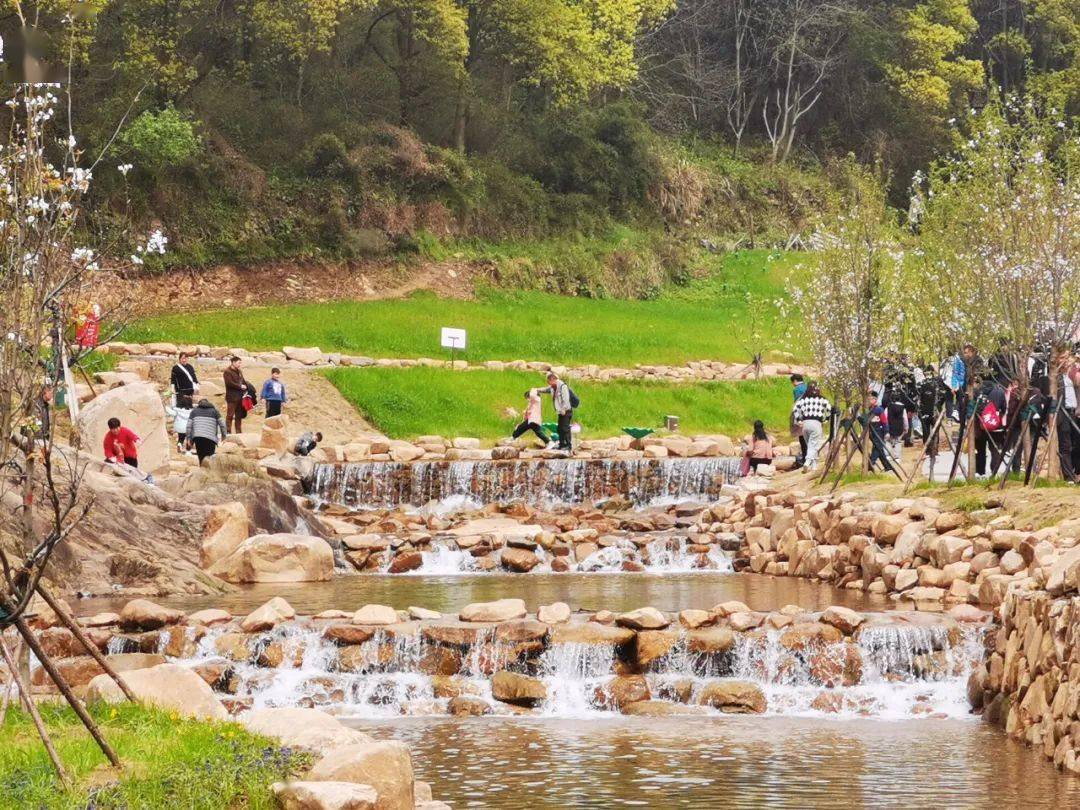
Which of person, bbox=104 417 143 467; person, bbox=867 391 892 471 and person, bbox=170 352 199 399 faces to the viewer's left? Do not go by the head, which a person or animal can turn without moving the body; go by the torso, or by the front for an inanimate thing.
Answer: person, bbox=867 391 892 471

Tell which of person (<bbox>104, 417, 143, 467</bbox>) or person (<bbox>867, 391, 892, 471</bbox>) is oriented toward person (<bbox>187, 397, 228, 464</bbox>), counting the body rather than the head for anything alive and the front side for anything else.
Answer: person (<bbox>867, 391, 892, 471</bbox>)

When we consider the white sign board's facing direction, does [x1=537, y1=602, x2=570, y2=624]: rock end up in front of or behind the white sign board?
in front

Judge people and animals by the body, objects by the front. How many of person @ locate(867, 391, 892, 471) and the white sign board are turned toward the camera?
1

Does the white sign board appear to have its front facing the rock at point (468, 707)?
yes

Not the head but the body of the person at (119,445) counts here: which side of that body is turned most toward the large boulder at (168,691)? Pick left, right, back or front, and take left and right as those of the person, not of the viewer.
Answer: front

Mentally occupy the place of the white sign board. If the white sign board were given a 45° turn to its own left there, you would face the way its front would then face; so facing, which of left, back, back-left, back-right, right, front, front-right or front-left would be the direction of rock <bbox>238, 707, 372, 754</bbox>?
front-right

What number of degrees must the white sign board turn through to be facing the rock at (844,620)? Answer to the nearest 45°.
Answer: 0° — it already faces it

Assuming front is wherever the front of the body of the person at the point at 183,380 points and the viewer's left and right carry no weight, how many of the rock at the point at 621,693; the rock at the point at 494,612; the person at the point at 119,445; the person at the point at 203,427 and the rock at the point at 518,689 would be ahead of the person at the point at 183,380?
5

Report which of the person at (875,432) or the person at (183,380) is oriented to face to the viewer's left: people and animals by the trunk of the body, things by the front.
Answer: the person at (875,432)

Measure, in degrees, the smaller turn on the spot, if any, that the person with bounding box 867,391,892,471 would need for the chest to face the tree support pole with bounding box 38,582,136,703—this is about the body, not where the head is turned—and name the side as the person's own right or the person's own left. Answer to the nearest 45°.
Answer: approximately 90° to the person's own left

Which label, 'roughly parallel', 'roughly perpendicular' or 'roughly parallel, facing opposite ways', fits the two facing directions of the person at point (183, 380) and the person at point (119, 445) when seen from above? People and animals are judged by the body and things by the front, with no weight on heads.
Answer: roughly parallel

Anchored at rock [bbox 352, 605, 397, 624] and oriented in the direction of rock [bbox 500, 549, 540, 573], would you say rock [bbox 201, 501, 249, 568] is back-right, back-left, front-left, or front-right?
front-left

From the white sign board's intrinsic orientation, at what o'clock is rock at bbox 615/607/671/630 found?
The rock is roughly at 12 o'clock from the white sign board.

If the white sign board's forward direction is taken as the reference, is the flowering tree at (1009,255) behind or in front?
in front

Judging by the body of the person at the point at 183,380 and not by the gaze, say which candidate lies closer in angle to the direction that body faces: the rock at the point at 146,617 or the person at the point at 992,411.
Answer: the rock

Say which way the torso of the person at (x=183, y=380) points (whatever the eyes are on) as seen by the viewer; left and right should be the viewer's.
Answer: facing the viewer

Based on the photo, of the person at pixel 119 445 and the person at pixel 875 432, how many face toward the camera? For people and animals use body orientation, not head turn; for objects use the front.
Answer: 1

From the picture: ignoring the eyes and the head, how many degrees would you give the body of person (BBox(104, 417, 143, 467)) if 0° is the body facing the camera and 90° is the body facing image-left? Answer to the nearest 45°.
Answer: approximately 0°

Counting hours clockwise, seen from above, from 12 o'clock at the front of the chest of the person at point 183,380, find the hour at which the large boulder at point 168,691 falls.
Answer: The large boulder is roughly at 12 o'clock from the person.

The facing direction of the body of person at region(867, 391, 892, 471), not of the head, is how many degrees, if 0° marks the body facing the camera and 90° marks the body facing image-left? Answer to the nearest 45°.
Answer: approximately 90°
